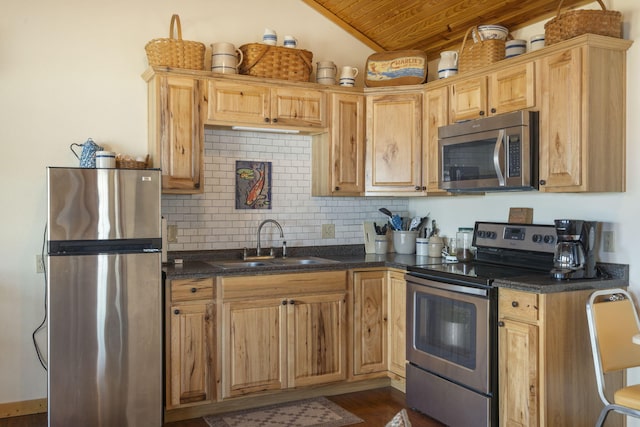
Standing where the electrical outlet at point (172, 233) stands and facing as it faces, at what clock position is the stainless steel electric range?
The stainless steel electric range is roughly at 10 o'clock from the electrical outlet.

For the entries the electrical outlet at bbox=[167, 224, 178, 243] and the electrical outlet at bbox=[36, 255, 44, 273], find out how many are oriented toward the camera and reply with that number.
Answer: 2

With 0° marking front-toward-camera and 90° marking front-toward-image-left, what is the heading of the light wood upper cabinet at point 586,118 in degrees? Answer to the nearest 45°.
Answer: approximately 45°

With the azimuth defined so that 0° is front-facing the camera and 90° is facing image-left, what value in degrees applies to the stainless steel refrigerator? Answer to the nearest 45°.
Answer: approximately 0°

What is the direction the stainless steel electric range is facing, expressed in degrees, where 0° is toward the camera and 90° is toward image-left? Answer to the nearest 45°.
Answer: approximately 45°

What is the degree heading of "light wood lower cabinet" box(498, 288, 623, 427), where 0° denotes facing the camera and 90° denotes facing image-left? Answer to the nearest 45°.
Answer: approximately 45°

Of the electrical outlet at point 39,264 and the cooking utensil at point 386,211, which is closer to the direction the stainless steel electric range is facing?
the electrical outlet

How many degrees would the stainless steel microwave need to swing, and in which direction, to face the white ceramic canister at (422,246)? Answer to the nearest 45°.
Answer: approximately 90° to its right
